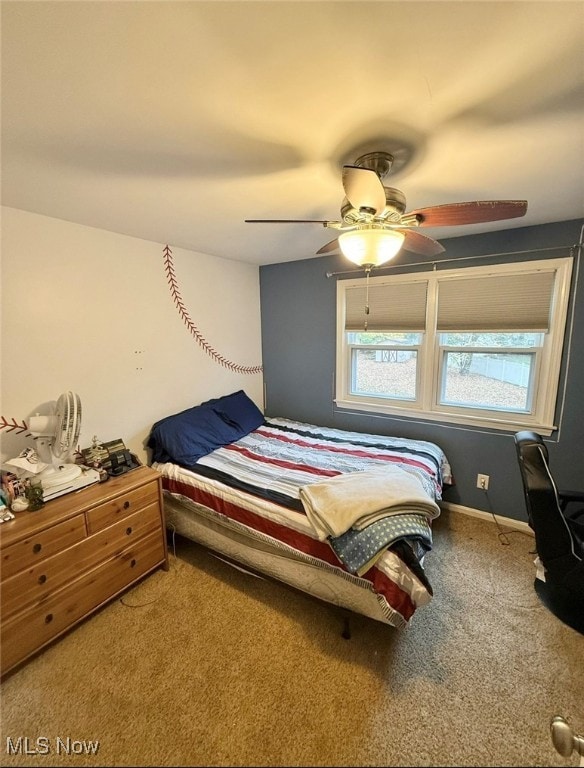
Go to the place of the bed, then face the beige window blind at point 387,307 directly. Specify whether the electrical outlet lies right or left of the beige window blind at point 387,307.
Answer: right

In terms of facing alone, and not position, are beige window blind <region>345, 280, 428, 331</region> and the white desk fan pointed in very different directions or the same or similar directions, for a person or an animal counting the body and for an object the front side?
very different directions

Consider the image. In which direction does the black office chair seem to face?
to the viewer's right

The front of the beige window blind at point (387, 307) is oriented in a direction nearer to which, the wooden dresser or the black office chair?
the wooden dresser

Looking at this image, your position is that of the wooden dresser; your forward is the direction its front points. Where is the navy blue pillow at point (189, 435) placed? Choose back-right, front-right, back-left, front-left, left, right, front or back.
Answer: left

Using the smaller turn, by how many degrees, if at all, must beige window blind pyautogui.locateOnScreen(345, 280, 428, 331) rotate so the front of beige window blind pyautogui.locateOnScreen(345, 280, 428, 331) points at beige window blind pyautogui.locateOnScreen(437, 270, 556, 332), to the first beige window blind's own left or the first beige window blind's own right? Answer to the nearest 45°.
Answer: approximately 135° to the first beige window blind's own left

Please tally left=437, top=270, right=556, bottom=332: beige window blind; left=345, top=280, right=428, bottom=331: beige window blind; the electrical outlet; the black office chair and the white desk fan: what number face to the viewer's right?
2

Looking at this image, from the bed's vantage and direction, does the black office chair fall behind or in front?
in front

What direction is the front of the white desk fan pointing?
to the viewer's right

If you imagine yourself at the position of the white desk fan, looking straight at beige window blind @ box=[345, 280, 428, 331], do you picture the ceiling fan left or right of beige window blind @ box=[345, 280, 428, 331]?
right

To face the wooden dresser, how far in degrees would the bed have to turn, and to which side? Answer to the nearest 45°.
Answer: approximately 135° to its right

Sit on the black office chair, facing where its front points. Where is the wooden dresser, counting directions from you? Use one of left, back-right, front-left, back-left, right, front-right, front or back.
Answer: back-right

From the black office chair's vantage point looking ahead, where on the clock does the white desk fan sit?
The white desk fan is roughly at 5 o'clock from the black office chair.

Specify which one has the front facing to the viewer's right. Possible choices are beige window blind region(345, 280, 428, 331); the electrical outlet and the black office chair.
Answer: the black office chair

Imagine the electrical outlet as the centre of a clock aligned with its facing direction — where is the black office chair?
The black office chair is roughly at 10 o'clock from the electrical outlet.

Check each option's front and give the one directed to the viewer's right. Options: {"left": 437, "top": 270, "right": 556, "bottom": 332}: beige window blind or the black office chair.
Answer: the black office chair

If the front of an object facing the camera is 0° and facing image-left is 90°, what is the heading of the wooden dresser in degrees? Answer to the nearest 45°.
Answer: approximately 315°

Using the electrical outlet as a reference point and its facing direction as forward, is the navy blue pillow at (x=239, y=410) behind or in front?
in front
